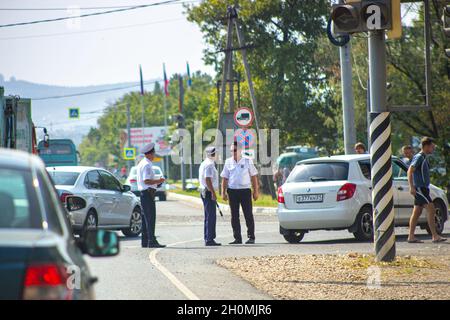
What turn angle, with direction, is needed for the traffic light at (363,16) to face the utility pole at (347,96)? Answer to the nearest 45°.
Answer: approximately 180°

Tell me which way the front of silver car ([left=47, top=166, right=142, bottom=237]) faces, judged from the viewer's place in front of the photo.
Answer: facing away from the viewer and to the right of the viewer

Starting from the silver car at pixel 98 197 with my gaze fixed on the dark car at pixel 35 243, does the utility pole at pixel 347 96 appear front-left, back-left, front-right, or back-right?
back-left

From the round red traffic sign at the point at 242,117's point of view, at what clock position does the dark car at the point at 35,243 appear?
The dark car is roughly at 12 o'clock from the round red traffic sign.

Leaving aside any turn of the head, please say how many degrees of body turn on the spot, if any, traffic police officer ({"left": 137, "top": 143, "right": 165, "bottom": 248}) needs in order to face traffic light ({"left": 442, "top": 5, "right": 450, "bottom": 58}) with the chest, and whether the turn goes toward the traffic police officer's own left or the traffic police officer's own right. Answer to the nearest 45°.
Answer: approximately 45° to the traffic police officer's own right

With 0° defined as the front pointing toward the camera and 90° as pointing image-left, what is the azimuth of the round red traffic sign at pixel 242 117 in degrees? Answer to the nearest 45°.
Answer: approximately 0°

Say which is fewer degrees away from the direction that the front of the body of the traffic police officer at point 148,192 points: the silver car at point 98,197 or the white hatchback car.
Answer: the white hatchback car

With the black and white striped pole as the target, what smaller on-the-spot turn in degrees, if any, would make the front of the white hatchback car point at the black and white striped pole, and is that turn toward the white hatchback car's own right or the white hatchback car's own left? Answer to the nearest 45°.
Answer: approximately 135° to the white hatchback car's own right

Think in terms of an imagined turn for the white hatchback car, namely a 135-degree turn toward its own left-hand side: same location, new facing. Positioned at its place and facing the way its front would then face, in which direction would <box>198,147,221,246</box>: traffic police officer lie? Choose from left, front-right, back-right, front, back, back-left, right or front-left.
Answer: front

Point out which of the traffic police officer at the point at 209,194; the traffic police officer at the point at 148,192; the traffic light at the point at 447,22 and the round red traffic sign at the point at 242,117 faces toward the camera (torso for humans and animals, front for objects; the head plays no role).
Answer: the round red traffic sign

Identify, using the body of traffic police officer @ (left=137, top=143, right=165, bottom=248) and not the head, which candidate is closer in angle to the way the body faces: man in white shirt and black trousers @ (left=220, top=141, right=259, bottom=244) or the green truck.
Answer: the man in white shirt and black trousers
